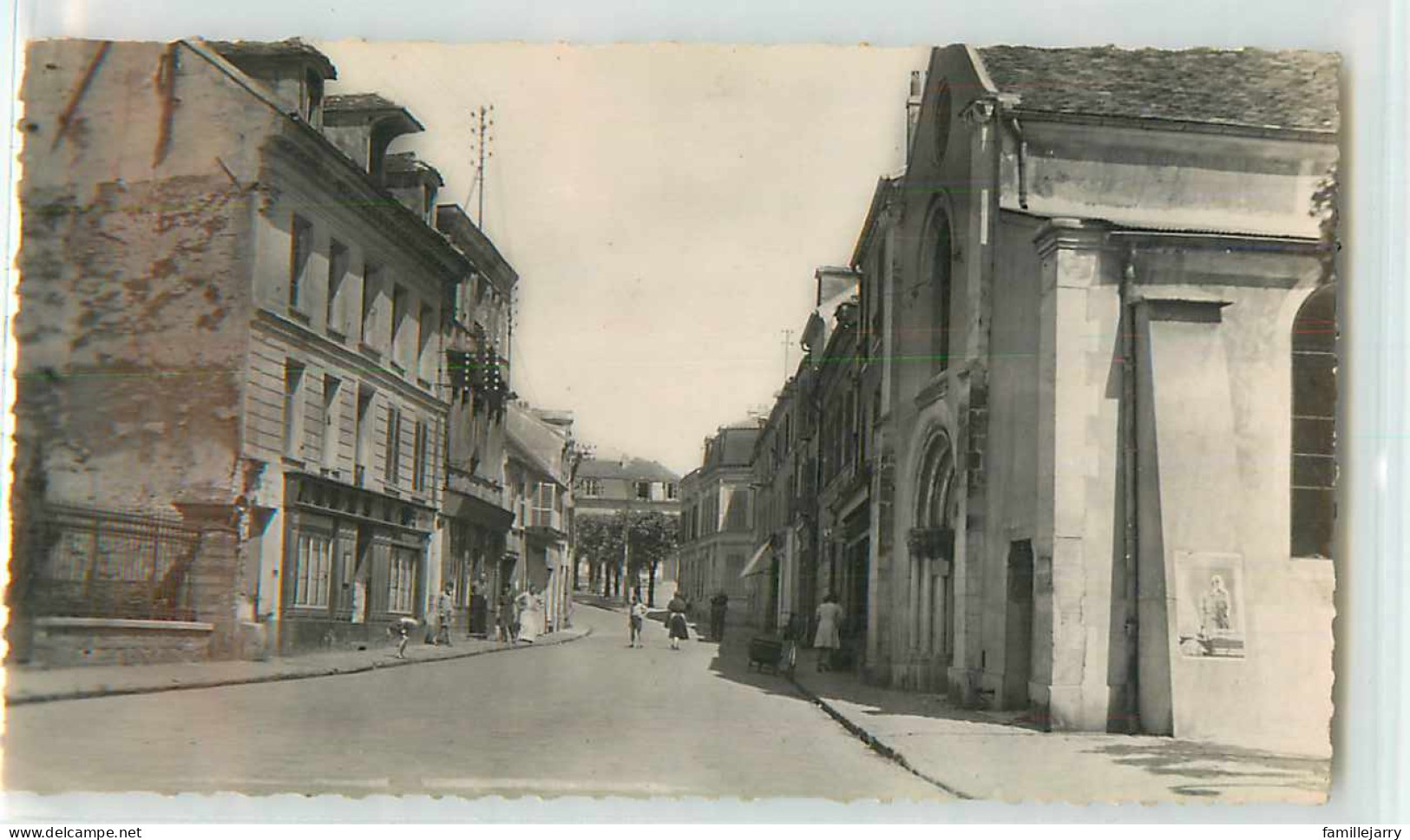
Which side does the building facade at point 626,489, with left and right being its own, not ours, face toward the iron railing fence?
front

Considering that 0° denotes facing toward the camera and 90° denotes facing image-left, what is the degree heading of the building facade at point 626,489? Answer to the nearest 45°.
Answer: approximately 0°

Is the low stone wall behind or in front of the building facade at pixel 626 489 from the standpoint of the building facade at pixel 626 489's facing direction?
in front
